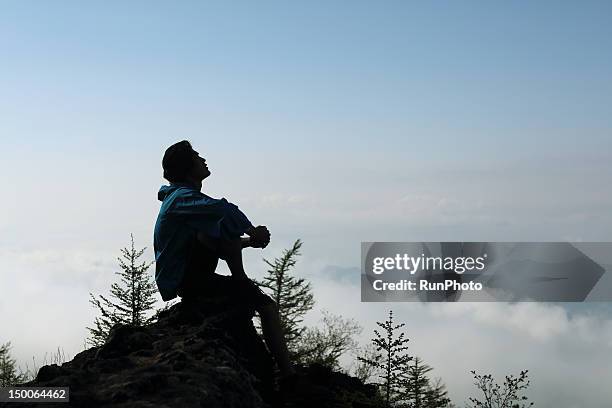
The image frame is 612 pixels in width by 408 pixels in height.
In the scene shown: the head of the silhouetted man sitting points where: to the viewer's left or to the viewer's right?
to the viewer's right

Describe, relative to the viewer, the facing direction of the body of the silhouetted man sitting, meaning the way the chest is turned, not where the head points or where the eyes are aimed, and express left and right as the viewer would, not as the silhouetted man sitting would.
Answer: facing to the right of the viewer
